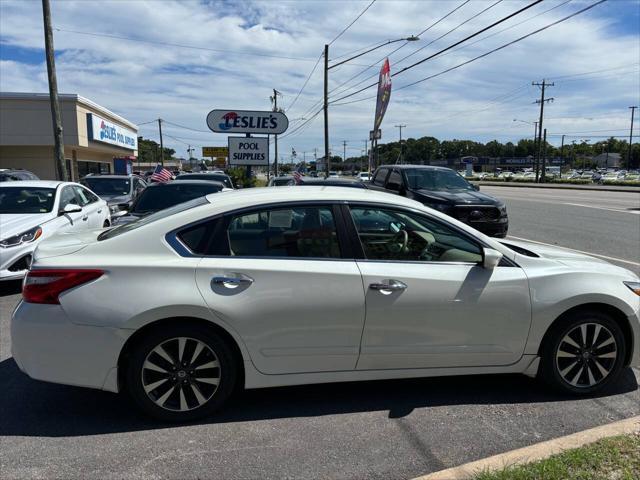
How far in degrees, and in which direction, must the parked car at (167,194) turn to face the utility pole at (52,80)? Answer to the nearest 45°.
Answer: approximately 135° to its right

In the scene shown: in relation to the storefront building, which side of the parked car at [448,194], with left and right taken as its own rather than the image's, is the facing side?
back

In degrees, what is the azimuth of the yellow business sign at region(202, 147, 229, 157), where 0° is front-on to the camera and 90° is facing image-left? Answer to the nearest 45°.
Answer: approximately 0°

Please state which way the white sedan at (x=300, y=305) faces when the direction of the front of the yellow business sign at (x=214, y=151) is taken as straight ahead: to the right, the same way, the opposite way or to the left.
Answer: to the left

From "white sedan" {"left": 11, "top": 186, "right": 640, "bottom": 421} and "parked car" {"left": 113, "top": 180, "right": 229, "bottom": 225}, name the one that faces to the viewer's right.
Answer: the white sedan

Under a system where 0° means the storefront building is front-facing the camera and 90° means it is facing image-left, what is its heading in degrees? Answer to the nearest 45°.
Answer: approximately 315°

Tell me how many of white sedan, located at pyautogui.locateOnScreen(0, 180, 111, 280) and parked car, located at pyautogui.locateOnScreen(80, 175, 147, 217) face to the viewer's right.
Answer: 0

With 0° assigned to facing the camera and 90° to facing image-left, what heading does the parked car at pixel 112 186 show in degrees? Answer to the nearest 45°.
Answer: approximately 45°

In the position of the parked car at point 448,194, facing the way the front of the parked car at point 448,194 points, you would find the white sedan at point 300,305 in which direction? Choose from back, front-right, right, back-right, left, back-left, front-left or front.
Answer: front-right

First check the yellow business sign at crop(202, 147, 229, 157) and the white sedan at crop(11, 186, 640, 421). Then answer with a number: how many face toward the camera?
1

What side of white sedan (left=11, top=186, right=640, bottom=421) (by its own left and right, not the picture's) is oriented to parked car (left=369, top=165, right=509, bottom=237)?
left

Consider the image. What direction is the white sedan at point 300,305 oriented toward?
to the viewer's right

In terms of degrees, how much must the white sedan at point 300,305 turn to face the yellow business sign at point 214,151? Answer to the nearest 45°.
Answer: approximately 90° to its left

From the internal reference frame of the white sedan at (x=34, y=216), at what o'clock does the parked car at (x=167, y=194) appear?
The parked car is roughly at 7 o'clock from the white sedan.
